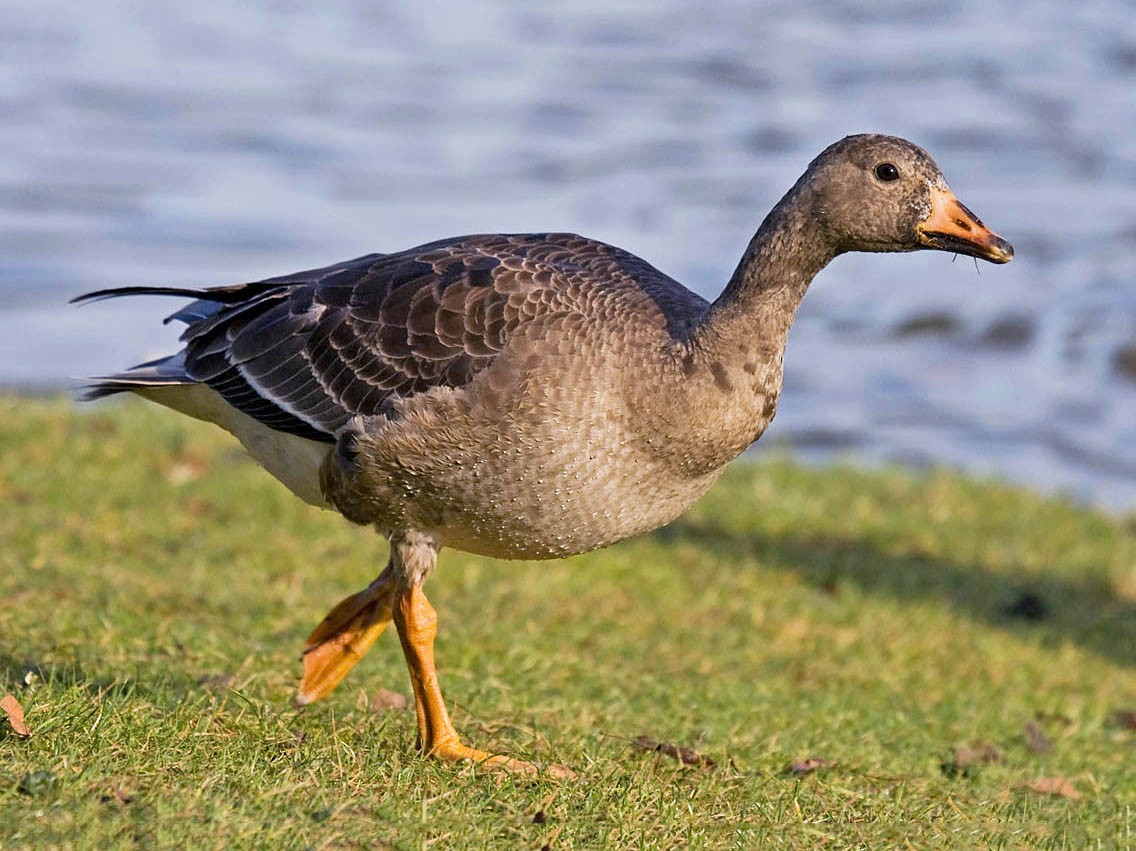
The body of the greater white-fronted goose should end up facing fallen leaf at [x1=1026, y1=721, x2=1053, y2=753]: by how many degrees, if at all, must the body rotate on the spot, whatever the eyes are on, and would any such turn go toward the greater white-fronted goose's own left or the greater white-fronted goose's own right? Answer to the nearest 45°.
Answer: approximately 45° to the greater white-fronted goose's own left

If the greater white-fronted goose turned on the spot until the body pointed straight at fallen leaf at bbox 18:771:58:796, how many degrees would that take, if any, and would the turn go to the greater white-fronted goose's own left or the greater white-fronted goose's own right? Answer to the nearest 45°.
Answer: approximately 135° to the greater white-fronted goose's own right

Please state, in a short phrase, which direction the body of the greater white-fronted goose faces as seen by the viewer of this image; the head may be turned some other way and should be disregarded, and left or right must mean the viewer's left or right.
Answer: facing to the right of the viewer

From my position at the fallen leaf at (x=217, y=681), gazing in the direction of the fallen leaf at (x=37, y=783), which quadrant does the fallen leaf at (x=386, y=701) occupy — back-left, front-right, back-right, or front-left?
back-left

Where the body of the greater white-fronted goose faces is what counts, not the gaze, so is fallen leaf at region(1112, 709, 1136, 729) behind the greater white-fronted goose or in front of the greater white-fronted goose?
in front

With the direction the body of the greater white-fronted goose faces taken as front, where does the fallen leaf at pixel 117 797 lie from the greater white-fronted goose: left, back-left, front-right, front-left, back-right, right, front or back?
back-right

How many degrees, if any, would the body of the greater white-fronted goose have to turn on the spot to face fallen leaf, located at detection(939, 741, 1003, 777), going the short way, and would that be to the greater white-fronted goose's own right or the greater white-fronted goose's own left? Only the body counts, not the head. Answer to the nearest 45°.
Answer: approximately 45° to the greater white-fronted goose's own left
